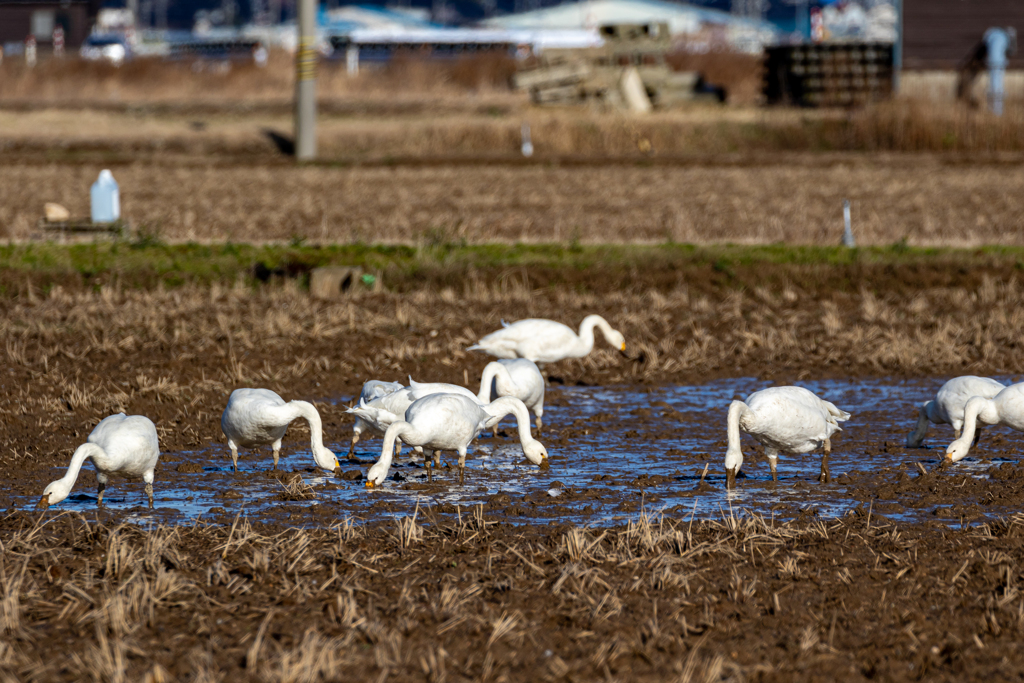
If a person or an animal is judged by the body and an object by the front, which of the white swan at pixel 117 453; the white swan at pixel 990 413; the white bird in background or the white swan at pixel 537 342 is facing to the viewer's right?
the white swan at pixel 537 342

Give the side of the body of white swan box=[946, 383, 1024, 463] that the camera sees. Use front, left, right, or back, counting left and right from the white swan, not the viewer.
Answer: left

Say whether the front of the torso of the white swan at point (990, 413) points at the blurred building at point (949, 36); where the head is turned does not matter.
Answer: no

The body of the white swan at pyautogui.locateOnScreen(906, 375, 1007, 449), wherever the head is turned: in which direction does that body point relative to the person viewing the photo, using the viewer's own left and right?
facing to the left of the viewer

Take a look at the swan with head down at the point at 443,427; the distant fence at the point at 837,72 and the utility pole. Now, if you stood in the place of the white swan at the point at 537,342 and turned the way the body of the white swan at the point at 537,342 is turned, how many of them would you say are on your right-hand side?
1

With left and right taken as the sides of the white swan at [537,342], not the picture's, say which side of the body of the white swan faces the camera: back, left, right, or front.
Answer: right

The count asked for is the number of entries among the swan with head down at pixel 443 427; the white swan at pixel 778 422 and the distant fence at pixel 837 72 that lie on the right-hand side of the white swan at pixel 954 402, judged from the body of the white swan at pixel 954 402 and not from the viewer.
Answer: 1
